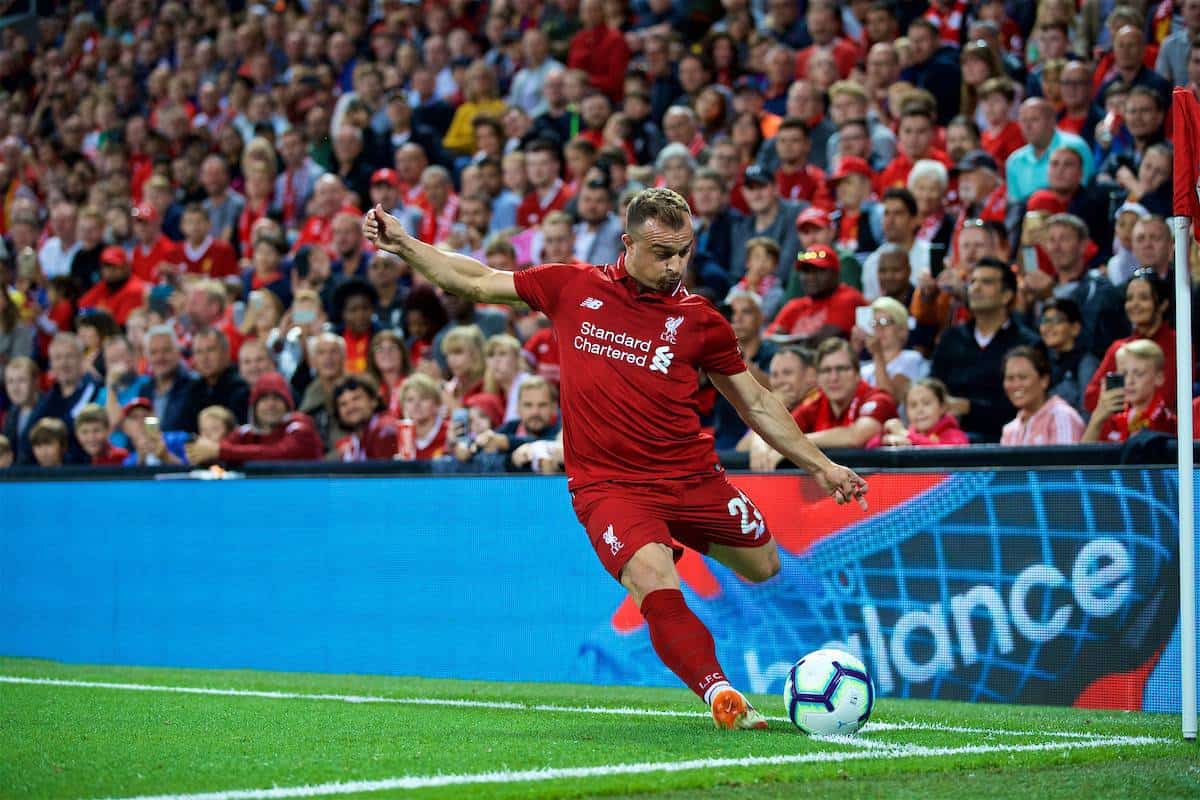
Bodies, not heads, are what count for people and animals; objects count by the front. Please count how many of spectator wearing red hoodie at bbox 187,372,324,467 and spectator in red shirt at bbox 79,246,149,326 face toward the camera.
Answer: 2

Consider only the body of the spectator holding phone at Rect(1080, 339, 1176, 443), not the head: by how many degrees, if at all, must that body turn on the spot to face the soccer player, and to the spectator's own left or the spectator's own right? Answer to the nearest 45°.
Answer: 0° — they already face them

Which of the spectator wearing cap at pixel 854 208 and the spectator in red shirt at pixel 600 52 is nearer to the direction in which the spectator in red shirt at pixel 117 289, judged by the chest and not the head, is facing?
the spectator wearing cap

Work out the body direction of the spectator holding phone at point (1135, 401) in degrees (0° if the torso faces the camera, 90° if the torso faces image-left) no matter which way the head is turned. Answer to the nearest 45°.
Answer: approximately 45°

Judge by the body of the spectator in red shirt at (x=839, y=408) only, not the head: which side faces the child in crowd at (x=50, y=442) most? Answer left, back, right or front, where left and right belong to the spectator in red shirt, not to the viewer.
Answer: right

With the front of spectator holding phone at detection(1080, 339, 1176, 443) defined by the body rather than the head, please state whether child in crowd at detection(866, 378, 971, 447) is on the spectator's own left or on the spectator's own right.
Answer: on the spectator's own right

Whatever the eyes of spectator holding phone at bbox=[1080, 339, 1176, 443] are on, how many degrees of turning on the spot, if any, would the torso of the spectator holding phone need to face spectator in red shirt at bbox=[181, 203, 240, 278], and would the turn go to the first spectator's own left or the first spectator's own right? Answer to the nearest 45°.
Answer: approximately 90° to the first spectator's own right

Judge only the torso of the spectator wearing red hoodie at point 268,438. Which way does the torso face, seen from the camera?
toward the camera

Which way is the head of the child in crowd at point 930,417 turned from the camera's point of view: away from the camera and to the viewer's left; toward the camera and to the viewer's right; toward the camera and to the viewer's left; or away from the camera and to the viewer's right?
toward the camera and to the viewer's left

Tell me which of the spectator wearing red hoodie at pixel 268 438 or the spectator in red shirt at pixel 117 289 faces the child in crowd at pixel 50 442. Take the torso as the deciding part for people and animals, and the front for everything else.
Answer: the spectator in red shirt

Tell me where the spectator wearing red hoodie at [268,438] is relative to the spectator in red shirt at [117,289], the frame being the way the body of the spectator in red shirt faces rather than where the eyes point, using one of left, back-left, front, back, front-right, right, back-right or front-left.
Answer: front

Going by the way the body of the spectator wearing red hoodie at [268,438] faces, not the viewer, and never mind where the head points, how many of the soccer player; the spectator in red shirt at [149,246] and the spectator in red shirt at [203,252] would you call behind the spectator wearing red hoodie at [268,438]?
2

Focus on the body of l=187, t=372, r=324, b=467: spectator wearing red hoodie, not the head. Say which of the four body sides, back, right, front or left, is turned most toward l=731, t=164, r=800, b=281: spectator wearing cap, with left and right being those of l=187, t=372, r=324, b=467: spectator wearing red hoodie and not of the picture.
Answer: left

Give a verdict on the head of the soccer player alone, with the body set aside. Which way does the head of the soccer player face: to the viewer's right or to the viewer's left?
to the viewer's right

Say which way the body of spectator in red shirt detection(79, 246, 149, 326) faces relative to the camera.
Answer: toward the camera

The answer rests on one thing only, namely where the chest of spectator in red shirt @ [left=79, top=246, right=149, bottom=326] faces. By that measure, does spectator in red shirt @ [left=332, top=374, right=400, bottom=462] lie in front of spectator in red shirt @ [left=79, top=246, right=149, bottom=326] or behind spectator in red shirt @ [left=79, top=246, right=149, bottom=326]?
in front

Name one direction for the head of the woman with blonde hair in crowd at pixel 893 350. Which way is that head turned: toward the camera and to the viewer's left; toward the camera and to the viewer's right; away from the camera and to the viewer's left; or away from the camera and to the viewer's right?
toward the camera and to the viewer's left

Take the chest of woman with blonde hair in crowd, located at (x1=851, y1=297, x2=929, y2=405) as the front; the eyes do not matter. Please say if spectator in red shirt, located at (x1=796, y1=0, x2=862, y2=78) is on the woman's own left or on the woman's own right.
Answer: on the woman's own right
